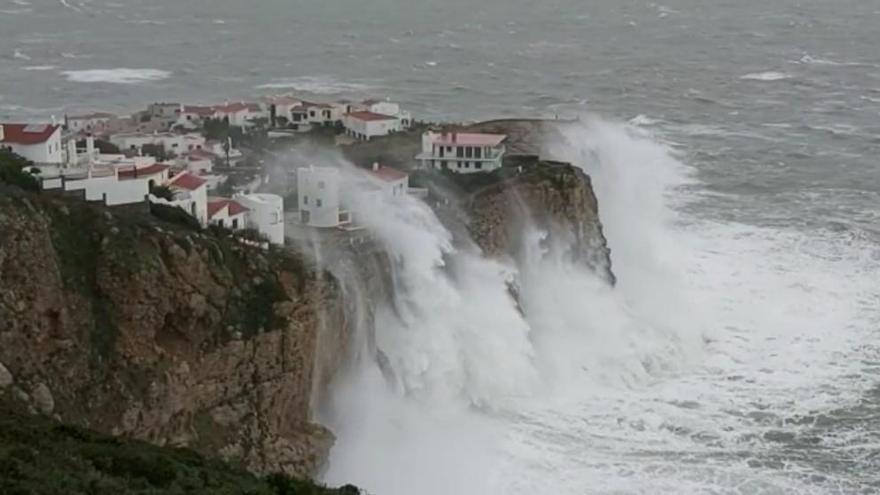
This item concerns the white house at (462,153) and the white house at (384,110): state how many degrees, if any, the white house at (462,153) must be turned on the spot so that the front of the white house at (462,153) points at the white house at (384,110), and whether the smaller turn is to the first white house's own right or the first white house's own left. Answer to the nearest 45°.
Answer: approximately 180°

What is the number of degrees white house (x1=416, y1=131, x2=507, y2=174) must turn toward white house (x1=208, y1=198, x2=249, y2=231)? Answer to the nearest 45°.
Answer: approximately 45° to its right

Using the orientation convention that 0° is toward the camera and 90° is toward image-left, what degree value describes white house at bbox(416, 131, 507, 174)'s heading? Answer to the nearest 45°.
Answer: approximately 0°

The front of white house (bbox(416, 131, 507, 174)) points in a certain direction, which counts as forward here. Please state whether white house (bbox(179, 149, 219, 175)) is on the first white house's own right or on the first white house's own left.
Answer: on the first white house's own right

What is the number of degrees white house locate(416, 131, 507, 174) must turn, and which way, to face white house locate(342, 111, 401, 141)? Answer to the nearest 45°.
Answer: approximately 135° to its right

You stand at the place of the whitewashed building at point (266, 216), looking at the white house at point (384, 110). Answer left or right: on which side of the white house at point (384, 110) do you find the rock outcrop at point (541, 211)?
right

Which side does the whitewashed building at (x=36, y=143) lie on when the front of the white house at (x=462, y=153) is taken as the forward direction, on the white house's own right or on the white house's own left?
on the white house's own right

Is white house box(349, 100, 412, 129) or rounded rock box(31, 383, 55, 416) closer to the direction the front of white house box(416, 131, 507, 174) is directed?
the rounded rock

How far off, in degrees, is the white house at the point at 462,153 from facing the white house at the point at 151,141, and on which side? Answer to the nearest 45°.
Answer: approximately 90° to its right

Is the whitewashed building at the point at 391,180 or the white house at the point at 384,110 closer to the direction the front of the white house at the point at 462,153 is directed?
the whitewashed building

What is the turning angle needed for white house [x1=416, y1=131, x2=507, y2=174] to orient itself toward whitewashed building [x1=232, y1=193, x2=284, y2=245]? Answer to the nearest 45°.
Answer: approximately 45° to its right
